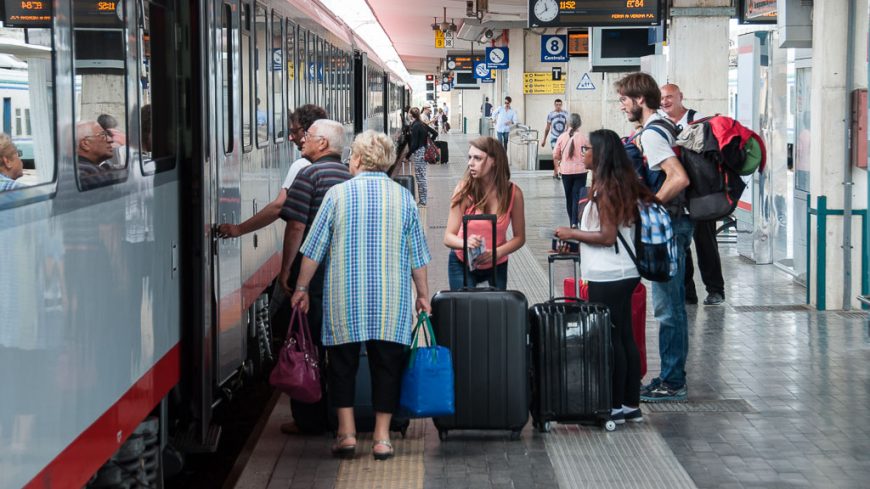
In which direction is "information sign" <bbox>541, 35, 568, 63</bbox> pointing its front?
toward the camera

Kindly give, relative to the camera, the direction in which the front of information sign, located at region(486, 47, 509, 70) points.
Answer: facing the viewer

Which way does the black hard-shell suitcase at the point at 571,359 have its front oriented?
toward the camera

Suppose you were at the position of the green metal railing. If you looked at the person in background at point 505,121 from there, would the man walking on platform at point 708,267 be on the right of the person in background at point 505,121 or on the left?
left

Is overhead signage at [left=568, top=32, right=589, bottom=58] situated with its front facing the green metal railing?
yes

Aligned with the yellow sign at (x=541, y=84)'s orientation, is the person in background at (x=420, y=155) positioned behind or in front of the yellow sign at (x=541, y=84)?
in front

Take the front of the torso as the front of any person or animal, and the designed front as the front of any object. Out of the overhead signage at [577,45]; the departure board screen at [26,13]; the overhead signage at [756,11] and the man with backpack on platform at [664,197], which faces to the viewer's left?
the man with backpack on platform

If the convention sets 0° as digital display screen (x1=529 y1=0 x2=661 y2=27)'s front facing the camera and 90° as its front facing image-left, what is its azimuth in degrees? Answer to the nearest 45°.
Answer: approximately 0°

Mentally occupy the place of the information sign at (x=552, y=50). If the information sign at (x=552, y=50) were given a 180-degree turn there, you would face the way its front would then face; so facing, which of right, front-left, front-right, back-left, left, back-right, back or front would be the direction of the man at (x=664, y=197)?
back

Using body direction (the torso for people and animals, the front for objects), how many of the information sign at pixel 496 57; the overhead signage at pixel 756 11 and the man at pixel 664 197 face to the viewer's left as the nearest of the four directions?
1

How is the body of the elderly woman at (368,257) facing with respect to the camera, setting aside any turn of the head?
away from the camera

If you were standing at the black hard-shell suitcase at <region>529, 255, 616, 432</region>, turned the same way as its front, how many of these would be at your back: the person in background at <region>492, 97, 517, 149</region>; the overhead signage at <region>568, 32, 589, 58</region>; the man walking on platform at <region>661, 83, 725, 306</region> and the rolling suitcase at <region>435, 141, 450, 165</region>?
4

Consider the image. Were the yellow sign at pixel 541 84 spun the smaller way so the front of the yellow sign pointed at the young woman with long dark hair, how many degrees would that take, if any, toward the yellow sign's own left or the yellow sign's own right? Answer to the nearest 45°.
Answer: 0° — it already faces them

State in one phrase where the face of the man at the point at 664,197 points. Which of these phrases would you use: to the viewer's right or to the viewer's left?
to the viewer's left

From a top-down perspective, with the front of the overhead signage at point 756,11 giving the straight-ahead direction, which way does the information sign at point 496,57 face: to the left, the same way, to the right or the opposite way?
the same way

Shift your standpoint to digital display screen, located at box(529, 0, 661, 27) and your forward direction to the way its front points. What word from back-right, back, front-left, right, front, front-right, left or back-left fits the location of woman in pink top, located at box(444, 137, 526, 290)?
front

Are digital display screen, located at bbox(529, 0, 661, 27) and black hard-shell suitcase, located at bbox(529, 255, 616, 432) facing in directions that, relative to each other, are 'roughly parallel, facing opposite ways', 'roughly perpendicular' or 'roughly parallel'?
roughly parallel

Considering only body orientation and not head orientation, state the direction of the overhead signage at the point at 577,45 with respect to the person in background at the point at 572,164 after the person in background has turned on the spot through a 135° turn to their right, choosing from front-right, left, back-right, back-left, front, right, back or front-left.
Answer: back-left

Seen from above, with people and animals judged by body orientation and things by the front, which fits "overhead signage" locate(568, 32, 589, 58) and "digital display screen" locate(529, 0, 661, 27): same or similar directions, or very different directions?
same or similar directions

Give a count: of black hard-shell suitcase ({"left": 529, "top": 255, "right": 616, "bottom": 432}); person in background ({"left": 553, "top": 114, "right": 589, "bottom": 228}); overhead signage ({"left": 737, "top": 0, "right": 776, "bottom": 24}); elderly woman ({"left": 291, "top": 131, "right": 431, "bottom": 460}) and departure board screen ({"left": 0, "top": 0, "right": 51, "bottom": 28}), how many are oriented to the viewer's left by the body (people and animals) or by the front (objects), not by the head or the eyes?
0

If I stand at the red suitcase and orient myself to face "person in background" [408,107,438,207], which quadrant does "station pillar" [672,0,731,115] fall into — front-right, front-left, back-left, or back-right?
front-right

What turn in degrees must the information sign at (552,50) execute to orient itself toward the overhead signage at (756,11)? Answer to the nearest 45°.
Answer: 0° — it already faces it

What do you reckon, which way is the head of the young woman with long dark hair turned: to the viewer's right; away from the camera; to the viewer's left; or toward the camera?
to the viewer's left
